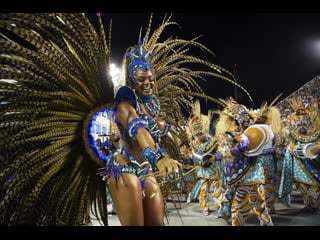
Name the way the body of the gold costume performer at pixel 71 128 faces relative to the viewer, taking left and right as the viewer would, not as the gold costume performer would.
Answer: facing the viewer and to the right of the viewer
